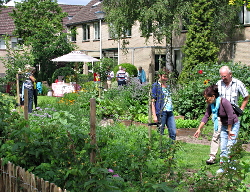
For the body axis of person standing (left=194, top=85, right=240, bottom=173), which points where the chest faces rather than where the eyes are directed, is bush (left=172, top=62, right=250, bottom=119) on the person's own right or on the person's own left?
on the person's own right

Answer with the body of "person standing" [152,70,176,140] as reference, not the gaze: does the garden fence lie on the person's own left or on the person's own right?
on the person's own right

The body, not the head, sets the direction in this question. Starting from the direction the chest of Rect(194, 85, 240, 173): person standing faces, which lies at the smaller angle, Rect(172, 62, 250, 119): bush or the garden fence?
the garden fence

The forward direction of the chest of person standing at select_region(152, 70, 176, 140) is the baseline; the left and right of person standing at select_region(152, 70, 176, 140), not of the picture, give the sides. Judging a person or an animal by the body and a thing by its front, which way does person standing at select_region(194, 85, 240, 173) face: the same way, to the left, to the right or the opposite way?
to the right

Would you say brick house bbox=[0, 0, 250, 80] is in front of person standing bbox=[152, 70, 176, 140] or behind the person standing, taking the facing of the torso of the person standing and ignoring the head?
behind

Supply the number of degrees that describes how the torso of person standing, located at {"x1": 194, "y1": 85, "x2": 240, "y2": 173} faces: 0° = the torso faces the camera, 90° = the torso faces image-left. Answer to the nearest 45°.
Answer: approximately 45°

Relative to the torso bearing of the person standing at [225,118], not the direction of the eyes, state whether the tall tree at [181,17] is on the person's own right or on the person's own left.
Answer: on the person's own right

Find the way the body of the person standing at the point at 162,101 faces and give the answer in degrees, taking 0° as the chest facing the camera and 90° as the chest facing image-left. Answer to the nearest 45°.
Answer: approximately 315°

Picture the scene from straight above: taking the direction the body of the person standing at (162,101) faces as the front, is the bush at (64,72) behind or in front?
behind

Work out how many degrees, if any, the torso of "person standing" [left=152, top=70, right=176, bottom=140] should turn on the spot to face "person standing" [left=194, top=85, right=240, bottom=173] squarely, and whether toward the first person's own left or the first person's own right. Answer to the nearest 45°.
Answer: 0° — they already face them

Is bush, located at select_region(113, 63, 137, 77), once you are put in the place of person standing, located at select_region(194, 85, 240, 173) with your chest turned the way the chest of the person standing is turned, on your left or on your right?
on your right

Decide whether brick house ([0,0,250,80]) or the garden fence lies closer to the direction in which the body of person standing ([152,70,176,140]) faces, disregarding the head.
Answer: the garden fence
